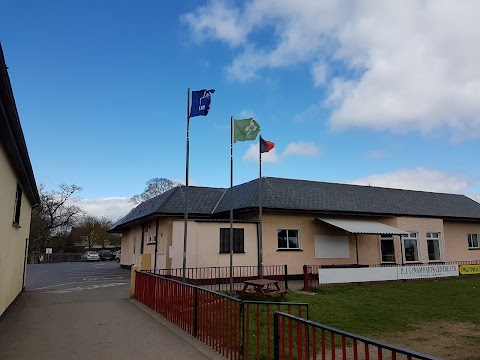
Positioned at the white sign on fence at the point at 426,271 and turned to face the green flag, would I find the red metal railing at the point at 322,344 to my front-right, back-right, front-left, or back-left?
front-left

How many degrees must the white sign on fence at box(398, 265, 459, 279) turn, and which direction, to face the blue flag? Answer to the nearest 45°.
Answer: approximately 90° to its right

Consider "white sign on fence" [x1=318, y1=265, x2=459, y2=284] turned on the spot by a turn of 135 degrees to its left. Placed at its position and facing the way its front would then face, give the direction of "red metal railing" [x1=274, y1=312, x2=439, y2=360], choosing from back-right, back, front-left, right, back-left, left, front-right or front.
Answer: back

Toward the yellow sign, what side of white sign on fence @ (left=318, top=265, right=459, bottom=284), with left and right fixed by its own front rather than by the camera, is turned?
left

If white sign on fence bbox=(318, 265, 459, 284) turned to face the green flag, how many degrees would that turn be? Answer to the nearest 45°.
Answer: approximately 90° to its right

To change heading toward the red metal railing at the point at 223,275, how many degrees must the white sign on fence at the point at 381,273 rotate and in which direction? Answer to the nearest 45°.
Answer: approximately 135° to its right

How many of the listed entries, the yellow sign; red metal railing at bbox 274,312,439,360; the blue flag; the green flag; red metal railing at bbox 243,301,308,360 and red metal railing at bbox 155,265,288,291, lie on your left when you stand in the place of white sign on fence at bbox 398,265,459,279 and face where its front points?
1

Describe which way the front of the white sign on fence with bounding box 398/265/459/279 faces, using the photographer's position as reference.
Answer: facing the viewer and to the right of the viewer

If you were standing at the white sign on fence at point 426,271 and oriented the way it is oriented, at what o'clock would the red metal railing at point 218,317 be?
The red metal railing is roughly at 2 o'clock from the white sign on fence.

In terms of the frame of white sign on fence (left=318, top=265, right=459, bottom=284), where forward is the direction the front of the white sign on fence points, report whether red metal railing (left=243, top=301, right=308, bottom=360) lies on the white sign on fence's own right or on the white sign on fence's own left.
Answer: on the white sign on fence's own right

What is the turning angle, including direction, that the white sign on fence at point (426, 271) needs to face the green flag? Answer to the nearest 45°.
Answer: approximately 90° to its right

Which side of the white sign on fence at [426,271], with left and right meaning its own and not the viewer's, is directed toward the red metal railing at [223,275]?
right

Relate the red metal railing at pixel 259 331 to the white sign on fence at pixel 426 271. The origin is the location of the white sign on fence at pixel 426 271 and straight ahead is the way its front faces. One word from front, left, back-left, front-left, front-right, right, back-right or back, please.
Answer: front-right

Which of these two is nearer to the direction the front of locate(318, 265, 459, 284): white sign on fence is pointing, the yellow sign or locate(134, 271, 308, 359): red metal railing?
the red metal railing
